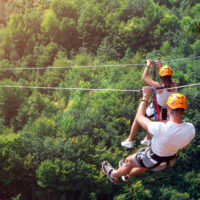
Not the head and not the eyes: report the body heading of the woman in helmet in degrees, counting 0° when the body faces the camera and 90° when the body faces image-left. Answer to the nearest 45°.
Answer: approximately 135°

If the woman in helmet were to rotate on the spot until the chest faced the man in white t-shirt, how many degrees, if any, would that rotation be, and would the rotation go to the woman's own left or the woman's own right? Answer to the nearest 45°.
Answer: approximately 135° to the woman's own left

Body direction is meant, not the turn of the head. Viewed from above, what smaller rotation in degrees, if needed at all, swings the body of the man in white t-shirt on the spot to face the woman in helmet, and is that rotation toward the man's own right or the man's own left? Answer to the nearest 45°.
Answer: approximately 45° to the man's own right

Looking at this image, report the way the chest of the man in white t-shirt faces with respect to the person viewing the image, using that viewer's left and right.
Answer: facing away from the viewer and to the left of the viewer
